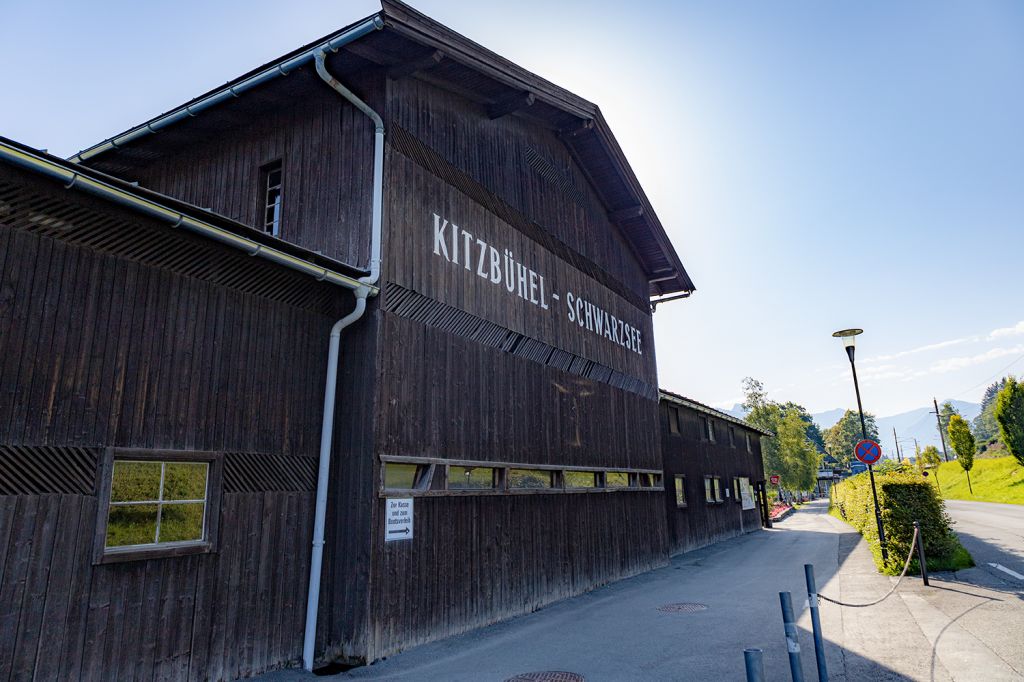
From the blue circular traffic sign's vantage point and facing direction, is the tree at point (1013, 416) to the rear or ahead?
to the rear

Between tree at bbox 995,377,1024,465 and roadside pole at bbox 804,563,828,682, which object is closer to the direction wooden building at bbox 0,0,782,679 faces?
the roadside pole

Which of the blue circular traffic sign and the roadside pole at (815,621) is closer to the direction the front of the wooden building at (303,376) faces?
the roadside pole

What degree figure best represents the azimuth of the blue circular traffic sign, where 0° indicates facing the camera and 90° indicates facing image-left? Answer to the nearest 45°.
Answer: approximately 0°

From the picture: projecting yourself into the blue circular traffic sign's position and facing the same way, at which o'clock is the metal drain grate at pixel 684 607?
The metal drain grate is roughly at 1 o'clock from the blue circular traffic sign.

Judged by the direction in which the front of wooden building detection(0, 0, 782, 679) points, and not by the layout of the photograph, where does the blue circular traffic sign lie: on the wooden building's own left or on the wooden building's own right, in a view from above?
on the wooden building's own left

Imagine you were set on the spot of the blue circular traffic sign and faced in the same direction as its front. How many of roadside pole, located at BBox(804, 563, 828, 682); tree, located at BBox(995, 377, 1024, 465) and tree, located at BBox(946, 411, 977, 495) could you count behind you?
2

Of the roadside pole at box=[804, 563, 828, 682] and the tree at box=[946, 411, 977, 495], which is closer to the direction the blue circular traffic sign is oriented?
the roadside pole

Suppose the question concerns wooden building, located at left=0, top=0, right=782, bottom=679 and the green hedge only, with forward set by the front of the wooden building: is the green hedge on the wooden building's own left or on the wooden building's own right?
on the wooden building's own left

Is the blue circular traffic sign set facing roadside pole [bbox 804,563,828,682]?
yes
